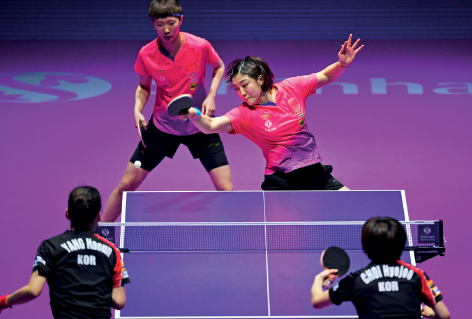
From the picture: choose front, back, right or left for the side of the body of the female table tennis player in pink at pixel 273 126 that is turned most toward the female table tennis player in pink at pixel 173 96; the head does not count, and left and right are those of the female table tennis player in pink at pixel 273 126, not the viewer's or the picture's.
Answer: right

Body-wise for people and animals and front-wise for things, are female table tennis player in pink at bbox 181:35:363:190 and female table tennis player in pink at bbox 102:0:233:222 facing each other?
no

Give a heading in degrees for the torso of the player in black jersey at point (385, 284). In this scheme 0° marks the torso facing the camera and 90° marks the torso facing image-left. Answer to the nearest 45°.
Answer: approximately 180°

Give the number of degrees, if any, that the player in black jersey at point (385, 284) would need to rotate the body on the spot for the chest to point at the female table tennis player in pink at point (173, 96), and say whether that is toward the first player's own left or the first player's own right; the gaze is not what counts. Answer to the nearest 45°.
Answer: approximately 45° to the first player's own left

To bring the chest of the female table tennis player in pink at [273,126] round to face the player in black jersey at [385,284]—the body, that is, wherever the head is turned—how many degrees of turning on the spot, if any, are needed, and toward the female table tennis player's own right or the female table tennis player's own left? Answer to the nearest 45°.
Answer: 0° — they already face them

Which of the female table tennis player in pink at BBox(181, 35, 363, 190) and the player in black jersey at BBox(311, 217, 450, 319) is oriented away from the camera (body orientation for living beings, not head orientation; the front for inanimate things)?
the player in black jersey

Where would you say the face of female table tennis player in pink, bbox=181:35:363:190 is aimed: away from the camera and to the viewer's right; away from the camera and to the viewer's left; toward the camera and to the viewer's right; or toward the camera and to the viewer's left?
toward the camera and to the viewer's left

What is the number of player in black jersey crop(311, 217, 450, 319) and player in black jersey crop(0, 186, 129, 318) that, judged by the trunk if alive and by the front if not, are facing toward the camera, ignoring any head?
0

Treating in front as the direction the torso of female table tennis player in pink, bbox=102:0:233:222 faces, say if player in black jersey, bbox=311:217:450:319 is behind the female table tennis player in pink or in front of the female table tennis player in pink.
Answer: in front

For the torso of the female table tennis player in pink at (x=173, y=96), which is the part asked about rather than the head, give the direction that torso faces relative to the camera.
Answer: toward the camera

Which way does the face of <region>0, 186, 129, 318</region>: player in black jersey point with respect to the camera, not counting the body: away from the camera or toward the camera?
away from the camera

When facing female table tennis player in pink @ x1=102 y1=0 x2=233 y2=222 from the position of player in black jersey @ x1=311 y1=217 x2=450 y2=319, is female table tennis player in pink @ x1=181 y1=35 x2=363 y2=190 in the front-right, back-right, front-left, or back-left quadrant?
front-right

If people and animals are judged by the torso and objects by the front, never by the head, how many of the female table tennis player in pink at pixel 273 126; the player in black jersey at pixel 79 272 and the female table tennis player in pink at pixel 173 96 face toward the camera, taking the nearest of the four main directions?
2

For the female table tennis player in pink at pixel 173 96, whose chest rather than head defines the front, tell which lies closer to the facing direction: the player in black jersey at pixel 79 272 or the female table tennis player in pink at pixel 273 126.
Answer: the player in black jersey

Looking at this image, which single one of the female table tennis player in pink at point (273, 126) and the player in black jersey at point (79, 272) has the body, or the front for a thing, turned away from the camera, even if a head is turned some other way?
the player in black jersey

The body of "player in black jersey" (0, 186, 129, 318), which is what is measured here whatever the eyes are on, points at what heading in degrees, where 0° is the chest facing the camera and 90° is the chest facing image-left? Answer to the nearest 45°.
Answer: approximately 180°

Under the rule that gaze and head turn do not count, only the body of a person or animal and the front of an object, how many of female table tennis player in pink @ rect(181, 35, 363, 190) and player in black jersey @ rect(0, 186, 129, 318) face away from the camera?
1
